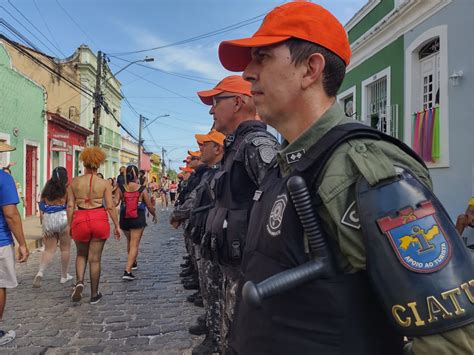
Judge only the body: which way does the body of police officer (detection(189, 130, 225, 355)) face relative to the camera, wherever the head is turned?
to the viewer's left

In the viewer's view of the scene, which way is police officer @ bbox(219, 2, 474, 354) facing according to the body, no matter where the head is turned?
to the viewer's left

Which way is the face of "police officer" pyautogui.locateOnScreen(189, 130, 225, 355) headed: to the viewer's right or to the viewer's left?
to the viewer's left

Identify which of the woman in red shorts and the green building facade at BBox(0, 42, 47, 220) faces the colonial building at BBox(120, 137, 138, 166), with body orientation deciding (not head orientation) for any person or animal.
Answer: the woman in red shorts

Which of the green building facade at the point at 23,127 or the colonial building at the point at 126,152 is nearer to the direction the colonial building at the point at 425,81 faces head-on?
the green building facade

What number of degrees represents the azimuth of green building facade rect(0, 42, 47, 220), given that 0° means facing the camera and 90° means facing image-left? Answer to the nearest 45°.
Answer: approximately 315°

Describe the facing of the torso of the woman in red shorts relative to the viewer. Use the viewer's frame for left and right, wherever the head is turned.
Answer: facing away from the viewer

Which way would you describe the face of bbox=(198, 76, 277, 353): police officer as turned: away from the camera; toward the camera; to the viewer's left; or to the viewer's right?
to the viewer's left

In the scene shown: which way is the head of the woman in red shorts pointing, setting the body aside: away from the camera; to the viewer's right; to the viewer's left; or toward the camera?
away from the camera

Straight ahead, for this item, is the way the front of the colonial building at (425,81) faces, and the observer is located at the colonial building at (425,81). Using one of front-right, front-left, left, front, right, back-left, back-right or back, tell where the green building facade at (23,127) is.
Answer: front-right

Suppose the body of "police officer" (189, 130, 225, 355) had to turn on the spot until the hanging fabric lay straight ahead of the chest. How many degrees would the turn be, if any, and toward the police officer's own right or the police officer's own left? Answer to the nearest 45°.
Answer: approximately 135° to the police officer's own right

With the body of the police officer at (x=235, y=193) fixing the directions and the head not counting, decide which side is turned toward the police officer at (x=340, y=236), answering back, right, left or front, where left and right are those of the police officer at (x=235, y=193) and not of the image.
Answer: left

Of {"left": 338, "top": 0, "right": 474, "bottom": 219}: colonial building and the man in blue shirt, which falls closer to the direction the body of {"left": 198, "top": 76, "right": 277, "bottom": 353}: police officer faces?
the man in blue shirt

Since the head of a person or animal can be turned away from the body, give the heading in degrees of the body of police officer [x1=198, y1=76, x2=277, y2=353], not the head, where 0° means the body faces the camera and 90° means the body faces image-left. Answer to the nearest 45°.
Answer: approximately 90°

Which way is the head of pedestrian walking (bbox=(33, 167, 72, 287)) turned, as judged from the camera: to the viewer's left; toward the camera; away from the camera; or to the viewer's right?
away from the camera
